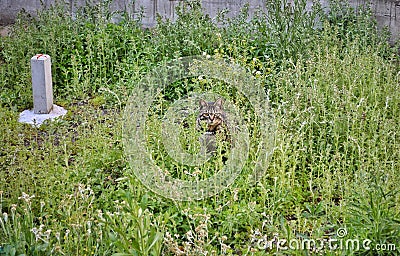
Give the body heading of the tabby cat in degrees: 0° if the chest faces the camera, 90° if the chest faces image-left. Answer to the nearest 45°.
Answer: approximately 0°

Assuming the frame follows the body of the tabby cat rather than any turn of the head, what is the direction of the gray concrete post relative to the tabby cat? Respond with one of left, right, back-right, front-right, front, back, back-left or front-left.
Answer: back-right
